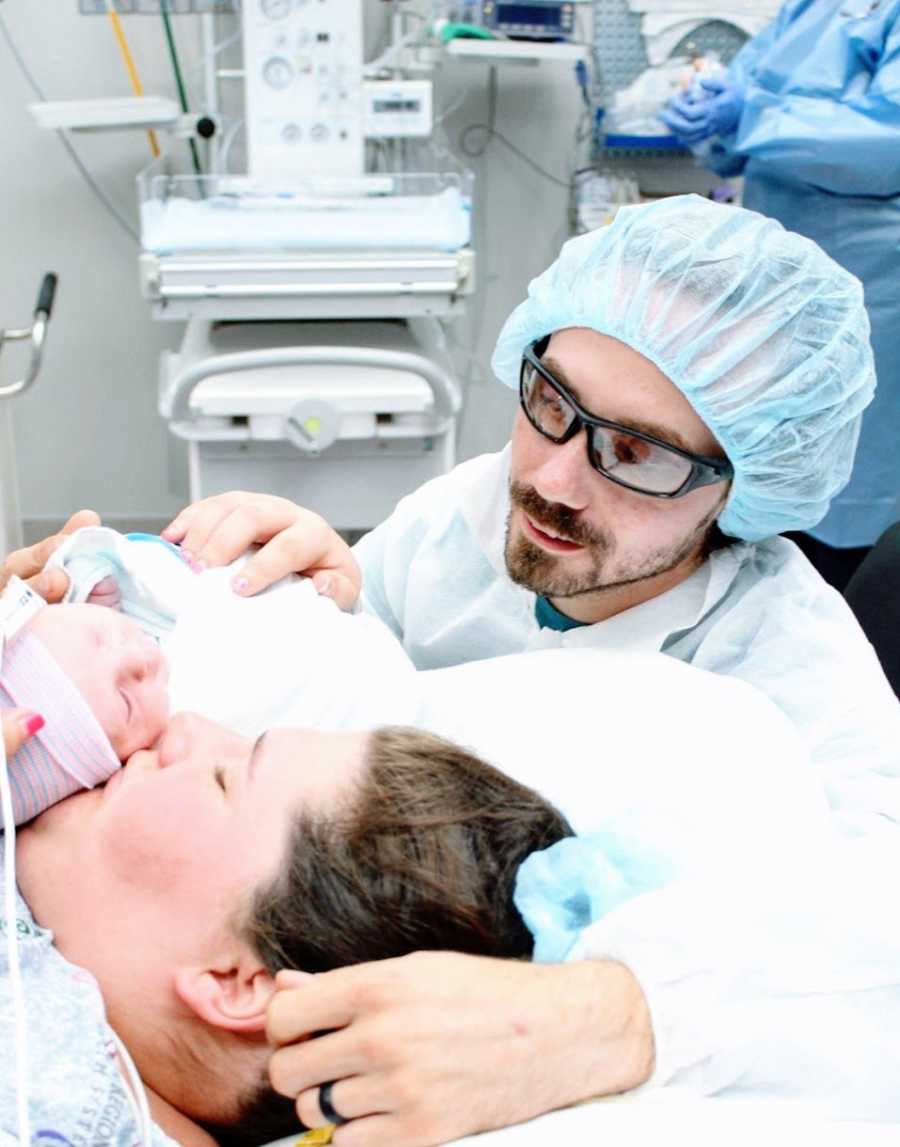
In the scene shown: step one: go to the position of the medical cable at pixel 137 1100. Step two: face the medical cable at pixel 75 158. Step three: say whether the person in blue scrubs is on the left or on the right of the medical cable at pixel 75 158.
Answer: right

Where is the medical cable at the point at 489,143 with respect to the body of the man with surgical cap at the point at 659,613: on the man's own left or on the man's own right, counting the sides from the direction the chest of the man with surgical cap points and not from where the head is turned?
on the man's own right

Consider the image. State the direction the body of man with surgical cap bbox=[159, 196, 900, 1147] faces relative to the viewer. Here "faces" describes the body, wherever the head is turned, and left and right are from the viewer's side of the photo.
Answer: facing the viewer and to the left of the viewer

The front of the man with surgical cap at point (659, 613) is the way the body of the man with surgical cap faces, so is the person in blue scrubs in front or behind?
behind

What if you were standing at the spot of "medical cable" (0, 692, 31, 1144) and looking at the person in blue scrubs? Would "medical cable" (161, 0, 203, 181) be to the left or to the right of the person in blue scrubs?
left

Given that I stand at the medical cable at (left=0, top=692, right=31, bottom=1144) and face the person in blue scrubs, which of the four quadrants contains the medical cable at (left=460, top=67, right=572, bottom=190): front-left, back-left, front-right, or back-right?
front-left

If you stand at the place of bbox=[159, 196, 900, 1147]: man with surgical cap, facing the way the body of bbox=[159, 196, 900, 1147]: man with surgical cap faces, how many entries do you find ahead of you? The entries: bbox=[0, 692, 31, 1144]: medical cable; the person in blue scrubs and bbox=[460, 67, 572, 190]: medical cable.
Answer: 1

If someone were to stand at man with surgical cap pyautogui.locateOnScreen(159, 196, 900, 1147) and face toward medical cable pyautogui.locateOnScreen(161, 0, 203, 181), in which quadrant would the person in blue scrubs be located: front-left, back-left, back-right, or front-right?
front-right

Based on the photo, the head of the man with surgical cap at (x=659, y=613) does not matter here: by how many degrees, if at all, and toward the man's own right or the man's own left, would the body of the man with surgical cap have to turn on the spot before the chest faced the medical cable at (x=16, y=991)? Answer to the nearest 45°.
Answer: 0° — they already face it

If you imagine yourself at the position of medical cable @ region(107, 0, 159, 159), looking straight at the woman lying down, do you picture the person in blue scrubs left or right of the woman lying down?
left

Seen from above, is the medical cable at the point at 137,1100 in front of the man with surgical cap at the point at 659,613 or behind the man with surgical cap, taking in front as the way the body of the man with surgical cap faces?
in front

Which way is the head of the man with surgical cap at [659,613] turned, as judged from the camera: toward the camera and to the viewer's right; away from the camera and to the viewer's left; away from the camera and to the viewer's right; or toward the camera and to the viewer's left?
toward the camera and to the viewer's left

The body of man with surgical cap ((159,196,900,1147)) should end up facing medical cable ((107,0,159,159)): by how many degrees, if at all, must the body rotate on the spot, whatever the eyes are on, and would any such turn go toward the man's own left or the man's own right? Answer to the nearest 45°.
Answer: approximately 90° to the man's own right
